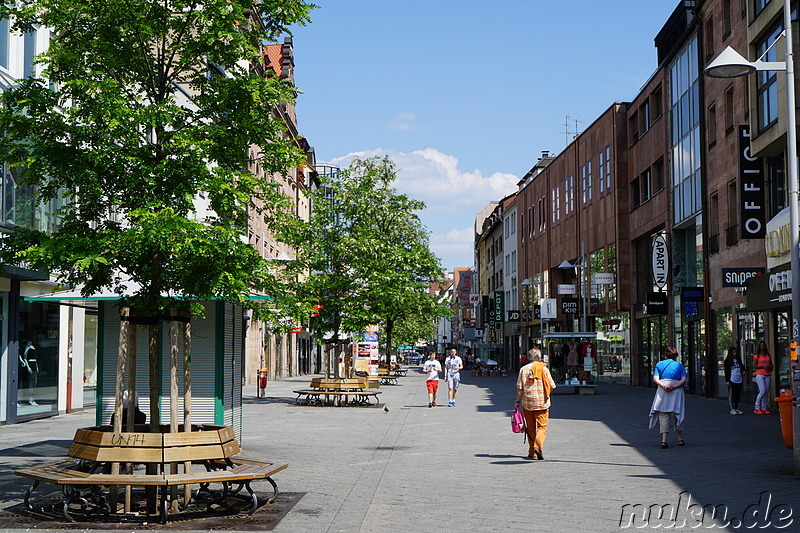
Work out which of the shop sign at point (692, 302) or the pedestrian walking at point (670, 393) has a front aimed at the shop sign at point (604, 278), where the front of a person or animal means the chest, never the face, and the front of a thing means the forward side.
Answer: the pedestrian walking

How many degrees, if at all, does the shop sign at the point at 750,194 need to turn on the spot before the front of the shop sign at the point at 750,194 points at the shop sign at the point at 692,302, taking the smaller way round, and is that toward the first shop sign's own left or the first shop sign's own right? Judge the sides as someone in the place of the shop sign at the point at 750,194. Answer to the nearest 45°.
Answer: approximately 180°

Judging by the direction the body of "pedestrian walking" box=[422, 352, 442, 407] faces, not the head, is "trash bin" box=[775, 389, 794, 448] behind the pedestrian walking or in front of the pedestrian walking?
in front

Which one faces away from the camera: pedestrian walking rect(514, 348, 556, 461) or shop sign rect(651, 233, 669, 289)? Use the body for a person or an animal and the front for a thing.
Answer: the pedestrian walking

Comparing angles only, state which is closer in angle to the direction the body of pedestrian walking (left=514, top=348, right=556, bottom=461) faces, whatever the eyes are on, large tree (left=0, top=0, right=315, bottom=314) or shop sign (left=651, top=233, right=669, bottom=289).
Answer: the shop sign

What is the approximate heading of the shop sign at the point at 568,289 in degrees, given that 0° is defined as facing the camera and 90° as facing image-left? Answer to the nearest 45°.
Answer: approximately 0°

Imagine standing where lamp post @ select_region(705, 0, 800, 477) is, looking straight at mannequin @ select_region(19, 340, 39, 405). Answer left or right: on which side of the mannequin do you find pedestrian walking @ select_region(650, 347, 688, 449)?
right
